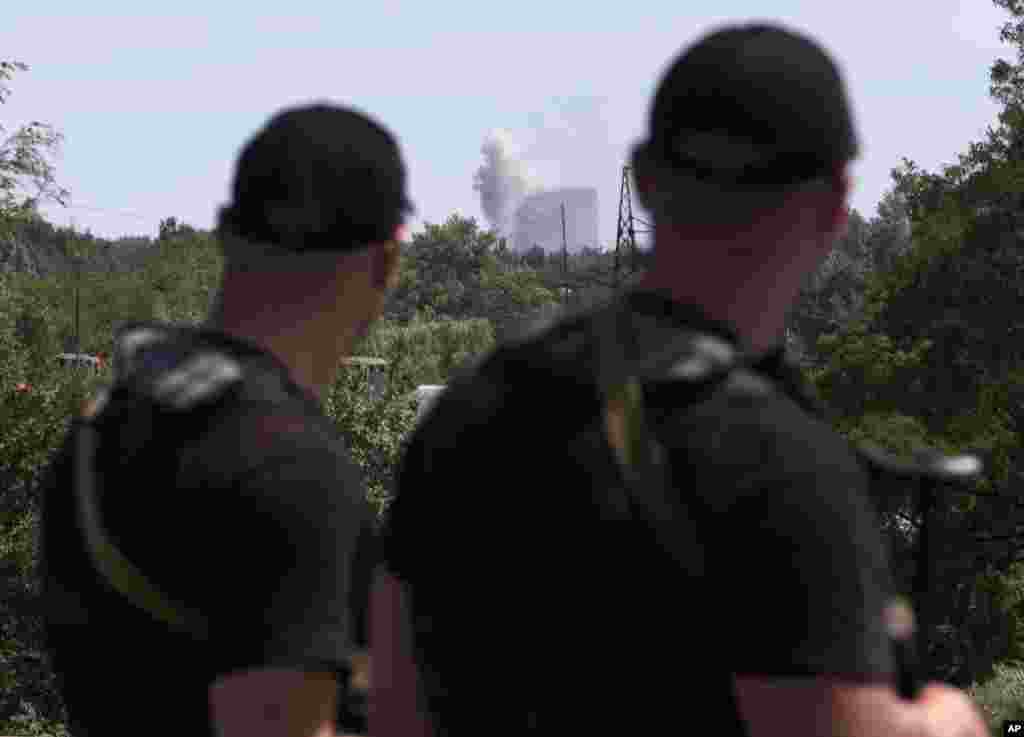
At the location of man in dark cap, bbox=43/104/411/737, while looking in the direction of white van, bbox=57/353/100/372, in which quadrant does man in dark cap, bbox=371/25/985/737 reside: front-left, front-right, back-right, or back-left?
back-right

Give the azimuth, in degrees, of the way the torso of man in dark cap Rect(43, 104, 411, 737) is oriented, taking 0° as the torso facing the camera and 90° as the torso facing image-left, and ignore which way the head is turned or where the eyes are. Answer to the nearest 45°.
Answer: approximately 225°

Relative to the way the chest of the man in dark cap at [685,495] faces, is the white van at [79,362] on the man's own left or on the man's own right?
on the man's own left

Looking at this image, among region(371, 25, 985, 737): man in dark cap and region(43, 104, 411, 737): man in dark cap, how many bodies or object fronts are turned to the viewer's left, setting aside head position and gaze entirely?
0

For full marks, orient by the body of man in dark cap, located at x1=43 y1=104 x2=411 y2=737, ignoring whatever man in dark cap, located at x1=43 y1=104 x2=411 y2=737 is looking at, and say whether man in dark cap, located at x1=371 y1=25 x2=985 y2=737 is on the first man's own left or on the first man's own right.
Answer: on the first man's own right

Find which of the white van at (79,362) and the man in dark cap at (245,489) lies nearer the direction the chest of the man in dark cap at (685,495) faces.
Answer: the white van

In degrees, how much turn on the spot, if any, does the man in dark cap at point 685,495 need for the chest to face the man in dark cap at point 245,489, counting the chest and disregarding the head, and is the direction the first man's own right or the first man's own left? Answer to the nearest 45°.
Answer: approximately 90° to the first man's own left

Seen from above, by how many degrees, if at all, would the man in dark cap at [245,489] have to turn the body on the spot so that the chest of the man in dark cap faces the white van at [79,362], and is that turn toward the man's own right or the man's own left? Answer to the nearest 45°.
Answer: approximately 45° to the man's own left

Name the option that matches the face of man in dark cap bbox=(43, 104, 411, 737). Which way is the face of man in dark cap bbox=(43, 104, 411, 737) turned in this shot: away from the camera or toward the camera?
away from the camera

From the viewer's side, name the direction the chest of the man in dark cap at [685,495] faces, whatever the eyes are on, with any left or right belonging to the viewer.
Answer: facing away from the viewer and to the right of the viewer
